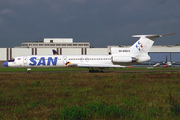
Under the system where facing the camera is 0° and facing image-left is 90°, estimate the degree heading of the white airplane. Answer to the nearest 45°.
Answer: approximately 90°
